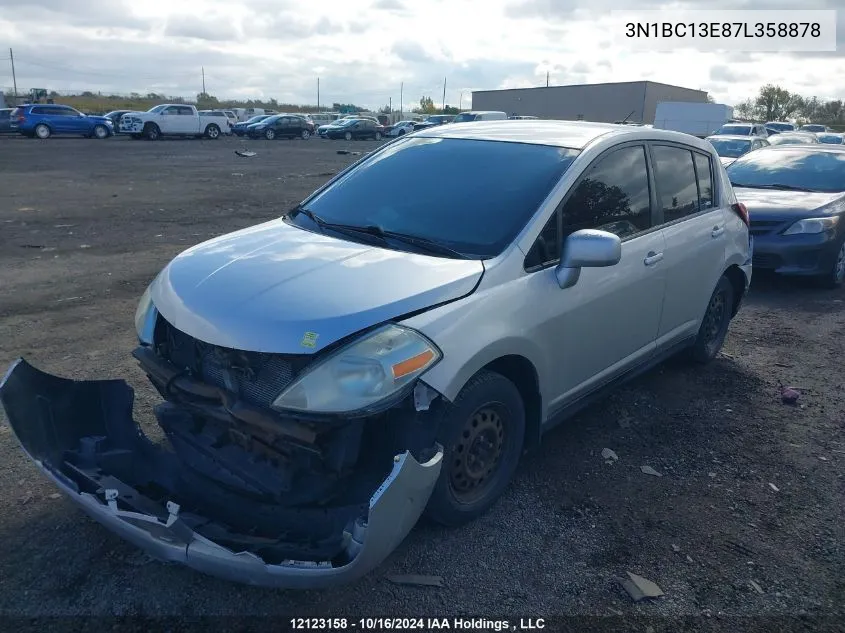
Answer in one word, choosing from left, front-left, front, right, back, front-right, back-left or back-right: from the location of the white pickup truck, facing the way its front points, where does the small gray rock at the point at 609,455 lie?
front-left

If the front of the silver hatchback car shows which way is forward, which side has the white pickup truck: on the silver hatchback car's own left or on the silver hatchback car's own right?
on the silver hatchback car's own right

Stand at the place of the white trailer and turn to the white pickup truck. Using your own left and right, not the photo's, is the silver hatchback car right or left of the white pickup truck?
left

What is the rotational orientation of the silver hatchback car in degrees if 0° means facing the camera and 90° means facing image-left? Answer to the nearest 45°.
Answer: approximately 45°

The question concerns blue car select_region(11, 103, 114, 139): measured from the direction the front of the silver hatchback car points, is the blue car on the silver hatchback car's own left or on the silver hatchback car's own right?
on the silver hatchback car's own right

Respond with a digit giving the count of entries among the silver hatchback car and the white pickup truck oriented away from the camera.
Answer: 0

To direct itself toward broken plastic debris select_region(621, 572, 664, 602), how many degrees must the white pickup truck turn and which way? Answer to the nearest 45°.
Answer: approximately 45° to its left

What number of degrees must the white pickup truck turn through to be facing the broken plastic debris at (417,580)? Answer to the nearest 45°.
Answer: approximately 45° to its left

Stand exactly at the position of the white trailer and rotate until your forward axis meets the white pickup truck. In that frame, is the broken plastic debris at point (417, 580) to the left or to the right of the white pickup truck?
left

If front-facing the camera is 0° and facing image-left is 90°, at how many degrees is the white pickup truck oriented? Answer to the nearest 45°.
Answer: approximately 45°

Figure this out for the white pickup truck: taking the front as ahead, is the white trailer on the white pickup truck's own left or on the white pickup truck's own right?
on the white pickup truck's own left
